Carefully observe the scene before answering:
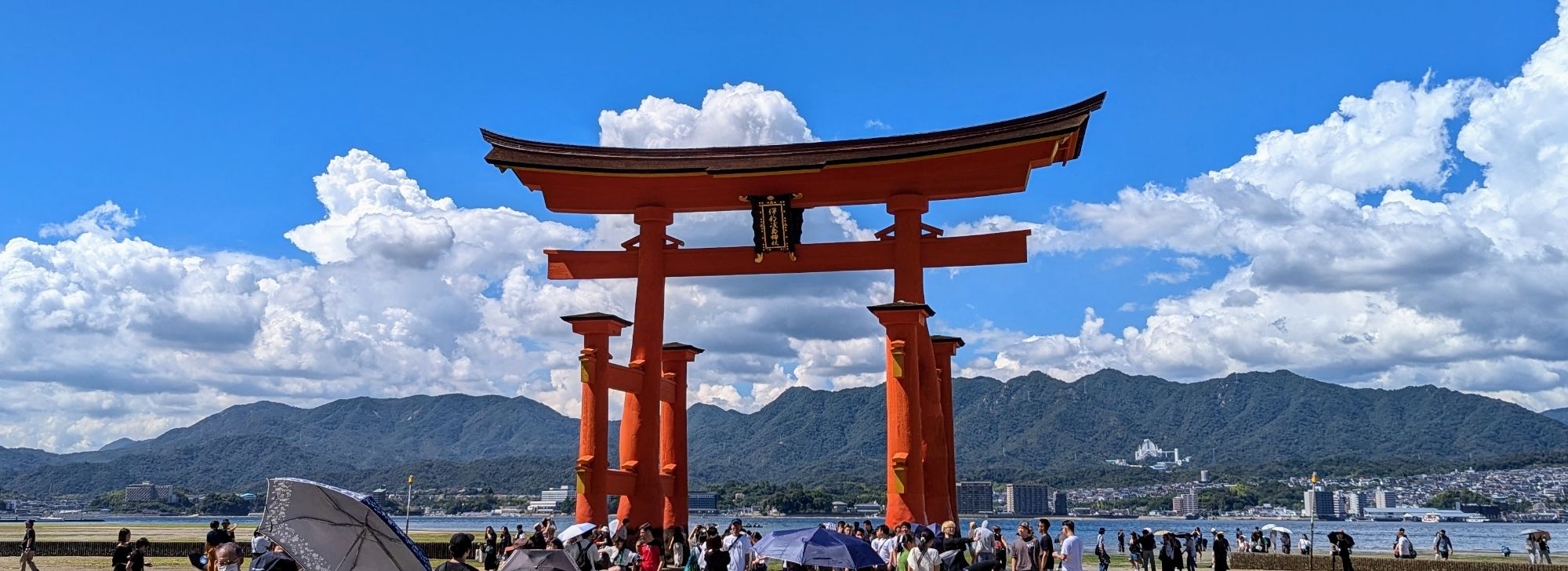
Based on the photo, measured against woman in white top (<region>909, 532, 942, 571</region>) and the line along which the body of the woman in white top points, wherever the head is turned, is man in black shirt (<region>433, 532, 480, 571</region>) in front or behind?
behind

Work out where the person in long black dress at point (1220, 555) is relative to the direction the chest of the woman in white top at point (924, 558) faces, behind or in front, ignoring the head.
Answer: in front

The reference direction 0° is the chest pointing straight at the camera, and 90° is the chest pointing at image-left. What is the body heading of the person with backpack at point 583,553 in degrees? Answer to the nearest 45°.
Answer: approximately 180°
